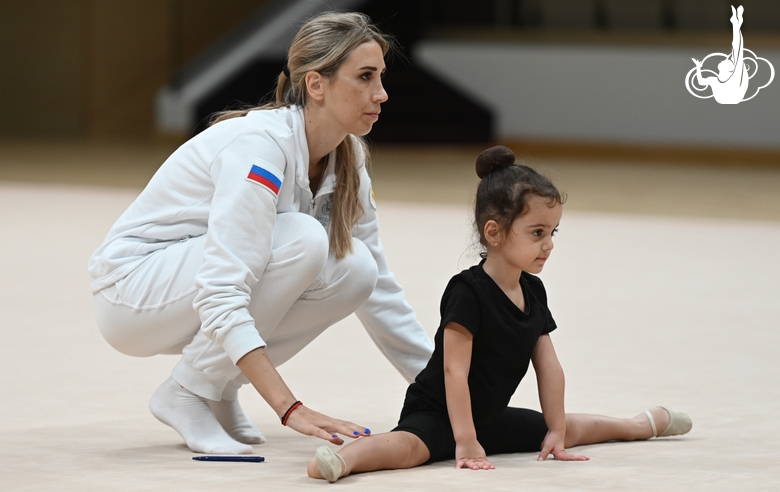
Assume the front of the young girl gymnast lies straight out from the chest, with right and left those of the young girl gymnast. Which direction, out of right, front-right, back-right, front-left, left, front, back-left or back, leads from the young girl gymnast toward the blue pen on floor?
back-right

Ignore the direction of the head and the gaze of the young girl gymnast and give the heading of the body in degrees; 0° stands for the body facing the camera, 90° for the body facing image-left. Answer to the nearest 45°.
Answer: approximately 315°
